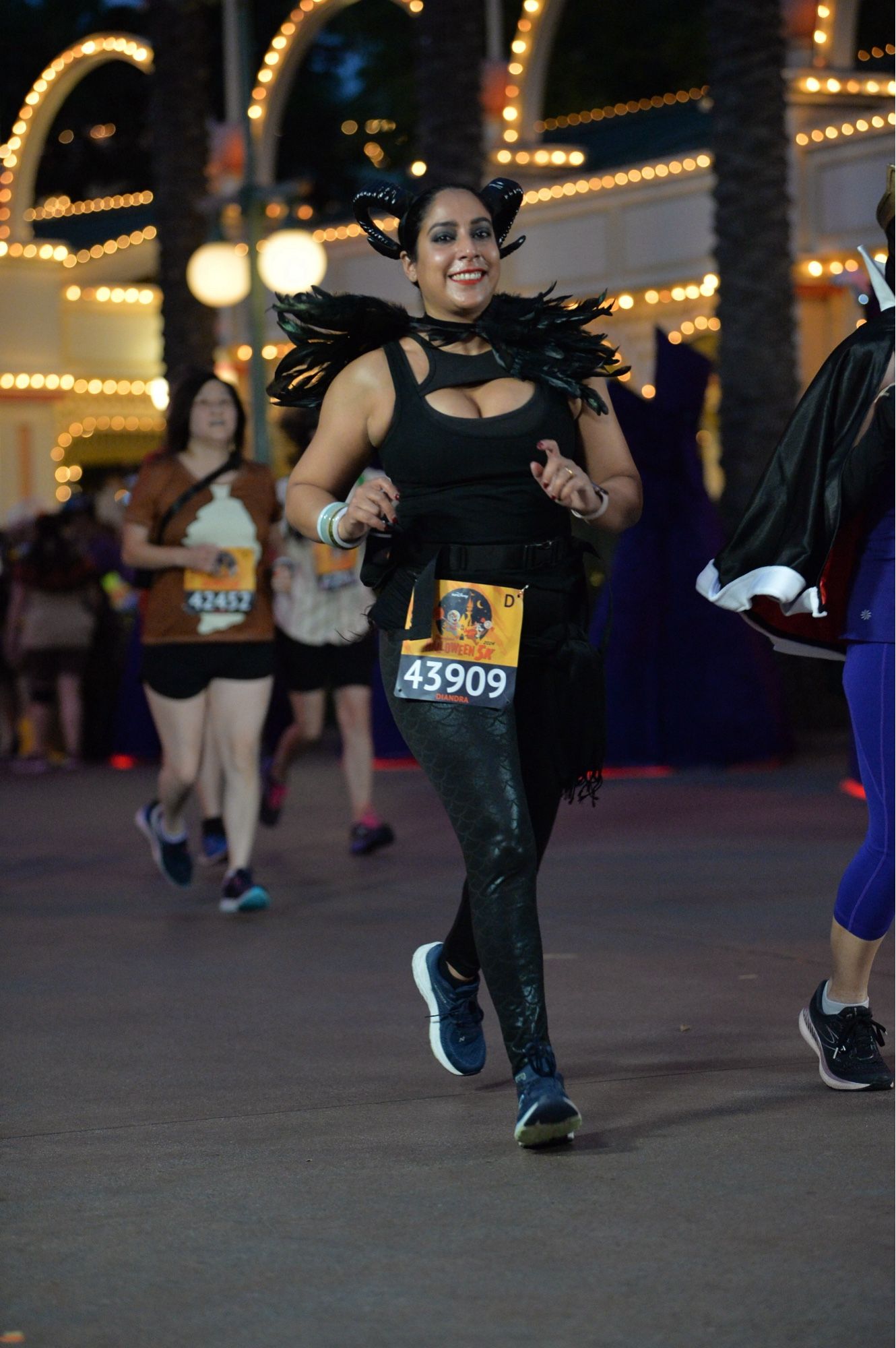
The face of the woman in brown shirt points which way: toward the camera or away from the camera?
toward the camera

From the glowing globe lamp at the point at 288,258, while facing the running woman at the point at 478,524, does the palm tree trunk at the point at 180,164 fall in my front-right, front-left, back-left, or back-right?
back-right

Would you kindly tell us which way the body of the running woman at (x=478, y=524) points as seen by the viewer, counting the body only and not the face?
toward the camera

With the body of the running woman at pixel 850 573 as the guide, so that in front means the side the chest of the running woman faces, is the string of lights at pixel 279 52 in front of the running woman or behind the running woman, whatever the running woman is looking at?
behind

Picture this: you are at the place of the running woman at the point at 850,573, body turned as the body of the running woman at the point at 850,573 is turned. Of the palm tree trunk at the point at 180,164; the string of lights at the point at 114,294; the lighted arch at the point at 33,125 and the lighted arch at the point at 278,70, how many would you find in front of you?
0

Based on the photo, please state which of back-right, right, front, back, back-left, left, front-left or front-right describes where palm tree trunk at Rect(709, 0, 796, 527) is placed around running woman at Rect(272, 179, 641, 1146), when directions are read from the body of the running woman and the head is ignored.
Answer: back

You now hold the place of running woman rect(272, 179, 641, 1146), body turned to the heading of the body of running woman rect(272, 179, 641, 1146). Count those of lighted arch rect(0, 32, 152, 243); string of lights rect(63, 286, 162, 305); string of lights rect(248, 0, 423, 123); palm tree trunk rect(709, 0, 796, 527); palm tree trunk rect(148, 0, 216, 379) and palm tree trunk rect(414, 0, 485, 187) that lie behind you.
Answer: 6

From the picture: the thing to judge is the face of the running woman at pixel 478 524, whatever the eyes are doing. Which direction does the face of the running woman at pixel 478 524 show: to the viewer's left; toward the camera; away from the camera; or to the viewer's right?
toward the camera

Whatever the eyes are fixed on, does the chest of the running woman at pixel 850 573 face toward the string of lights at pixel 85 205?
no

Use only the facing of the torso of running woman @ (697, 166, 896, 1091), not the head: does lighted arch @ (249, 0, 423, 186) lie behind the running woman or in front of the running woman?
behind

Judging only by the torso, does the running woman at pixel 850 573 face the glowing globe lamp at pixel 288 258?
no

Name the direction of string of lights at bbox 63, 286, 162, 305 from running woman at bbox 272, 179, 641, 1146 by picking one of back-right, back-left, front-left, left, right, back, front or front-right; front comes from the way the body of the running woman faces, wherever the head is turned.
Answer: back

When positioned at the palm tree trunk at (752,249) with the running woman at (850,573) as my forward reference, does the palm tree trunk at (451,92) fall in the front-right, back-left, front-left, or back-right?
back-right

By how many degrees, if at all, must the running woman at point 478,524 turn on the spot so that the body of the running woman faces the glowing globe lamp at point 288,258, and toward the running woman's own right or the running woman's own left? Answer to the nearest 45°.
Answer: approximately 180°

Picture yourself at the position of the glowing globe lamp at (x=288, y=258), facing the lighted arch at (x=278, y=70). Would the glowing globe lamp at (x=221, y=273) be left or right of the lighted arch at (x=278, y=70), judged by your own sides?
left

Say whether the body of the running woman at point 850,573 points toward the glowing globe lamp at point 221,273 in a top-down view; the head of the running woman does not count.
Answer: no
